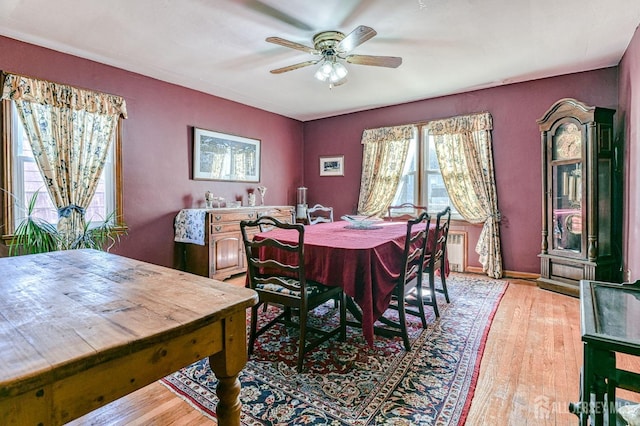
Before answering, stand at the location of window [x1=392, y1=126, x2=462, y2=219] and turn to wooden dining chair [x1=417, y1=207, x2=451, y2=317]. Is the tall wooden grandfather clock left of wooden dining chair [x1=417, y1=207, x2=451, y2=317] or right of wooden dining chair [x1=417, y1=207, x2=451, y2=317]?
left

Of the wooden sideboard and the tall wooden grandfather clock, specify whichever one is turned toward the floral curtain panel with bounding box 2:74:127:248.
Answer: the tall wooden grandfather clock

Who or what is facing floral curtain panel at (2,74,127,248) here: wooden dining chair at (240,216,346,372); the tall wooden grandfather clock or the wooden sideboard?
the tall wooden grandfather clock

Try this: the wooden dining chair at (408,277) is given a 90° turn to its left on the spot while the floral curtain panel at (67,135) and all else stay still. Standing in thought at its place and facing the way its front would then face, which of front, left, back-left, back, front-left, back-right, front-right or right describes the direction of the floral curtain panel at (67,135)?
front-right

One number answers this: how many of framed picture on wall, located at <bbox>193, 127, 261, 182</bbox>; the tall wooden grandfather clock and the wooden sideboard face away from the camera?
0

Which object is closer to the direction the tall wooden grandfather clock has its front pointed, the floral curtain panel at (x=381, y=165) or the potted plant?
the potted plant

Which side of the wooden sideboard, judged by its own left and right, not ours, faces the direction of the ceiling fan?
front

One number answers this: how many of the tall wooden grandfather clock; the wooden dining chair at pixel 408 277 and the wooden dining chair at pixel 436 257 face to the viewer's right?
0

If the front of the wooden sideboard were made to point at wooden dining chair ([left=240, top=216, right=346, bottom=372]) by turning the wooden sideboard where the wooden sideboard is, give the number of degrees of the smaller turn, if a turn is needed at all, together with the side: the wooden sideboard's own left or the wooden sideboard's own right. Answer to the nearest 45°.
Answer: approximately 45° to the wooden sideboard's own right

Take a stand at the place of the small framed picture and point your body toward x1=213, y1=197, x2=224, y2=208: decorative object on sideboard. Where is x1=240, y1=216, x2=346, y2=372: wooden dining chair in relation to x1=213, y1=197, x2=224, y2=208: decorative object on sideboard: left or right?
left

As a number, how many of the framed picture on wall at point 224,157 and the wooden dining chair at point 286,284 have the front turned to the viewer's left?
0

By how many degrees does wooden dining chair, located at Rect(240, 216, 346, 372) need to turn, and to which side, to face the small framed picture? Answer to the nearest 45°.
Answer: approximately 45° to its left

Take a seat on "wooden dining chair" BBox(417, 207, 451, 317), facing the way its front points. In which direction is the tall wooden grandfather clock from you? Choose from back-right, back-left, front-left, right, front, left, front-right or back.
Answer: right

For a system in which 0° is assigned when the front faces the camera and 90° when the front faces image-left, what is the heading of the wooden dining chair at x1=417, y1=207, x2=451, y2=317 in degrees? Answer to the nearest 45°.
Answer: approximately 135°

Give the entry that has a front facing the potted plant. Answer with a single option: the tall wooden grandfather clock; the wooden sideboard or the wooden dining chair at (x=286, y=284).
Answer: the tall wooden grandfather clock

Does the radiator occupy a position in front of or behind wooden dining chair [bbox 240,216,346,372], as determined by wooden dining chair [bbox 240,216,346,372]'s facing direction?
in front

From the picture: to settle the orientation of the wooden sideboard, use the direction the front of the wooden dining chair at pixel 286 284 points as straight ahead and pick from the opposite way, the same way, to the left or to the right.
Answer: to the right

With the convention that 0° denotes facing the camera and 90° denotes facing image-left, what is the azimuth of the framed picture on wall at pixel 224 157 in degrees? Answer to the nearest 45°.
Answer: approximately 315°

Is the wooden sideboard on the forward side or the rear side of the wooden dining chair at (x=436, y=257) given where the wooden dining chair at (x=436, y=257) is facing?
on the forward side
